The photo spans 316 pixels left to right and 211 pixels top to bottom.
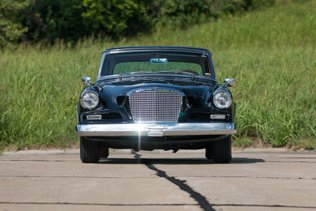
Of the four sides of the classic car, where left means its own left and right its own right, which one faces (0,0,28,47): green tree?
back

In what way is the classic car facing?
toward the camera
